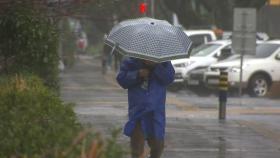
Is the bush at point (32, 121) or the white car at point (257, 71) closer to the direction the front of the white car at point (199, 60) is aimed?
the bush

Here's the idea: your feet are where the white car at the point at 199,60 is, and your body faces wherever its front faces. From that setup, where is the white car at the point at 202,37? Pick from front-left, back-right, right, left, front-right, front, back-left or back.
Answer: back-right

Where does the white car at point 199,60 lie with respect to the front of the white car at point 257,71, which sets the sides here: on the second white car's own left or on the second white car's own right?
on the second white car's own right

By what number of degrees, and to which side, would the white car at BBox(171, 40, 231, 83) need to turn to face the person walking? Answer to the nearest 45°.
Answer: approximately 45° to its left

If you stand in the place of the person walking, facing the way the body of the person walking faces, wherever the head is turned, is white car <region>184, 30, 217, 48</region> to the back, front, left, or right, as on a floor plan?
back

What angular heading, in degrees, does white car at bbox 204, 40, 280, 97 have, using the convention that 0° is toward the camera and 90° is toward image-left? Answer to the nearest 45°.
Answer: approximately 45°
